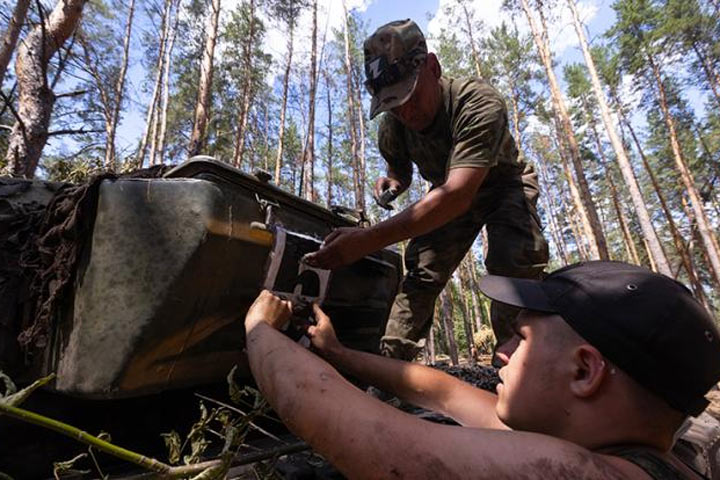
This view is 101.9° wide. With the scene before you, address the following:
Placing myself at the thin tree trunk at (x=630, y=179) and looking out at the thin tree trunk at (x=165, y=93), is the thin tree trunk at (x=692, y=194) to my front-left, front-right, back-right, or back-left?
back-right

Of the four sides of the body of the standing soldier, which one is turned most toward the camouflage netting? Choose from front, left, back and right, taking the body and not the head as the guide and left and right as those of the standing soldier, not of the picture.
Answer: front

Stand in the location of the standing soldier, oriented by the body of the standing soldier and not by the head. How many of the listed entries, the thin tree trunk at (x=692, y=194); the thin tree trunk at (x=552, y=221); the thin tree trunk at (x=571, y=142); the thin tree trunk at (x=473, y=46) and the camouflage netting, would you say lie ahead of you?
1

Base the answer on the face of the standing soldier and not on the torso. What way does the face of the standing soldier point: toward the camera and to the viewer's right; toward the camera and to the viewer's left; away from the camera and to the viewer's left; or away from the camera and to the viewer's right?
toward the camera and to the viewer's left

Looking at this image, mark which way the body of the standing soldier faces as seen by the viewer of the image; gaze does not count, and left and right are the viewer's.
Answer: facing the viewer and to the left of the viewer

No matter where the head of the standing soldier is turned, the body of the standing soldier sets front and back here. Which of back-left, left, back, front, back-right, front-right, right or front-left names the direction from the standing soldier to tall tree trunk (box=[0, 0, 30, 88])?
front-right

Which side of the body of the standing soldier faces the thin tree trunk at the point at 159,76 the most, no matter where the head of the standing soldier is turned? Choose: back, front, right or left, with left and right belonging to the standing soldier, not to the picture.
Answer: right

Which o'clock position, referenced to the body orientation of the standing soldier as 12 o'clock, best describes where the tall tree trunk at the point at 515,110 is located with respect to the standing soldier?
The tall tree trunk is roughly at 5 o'clock from the standing soldier.

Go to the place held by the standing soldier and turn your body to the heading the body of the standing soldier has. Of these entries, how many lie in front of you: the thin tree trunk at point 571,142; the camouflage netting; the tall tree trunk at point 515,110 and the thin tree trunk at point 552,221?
1

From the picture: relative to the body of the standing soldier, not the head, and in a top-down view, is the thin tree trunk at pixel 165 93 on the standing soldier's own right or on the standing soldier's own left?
on the standing soldier's own right

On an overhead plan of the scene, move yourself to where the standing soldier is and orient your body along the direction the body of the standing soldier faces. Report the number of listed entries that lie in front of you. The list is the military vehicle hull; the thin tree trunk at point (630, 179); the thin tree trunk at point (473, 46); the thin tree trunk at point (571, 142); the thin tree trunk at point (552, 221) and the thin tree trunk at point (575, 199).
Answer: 1

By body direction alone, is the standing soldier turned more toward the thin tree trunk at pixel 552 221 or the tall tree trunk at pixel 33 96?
the tall tree trunk

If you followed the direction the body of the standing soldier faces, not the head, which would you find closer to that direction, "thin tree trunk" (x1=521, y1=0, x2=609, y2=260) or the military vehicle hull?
the military vehicle hull

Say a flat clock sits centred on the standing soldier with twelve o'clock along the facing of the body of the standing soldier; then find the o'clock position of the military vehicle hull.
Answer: The military vehicle hull is roughly at 12 o'clock from the standing soldier.

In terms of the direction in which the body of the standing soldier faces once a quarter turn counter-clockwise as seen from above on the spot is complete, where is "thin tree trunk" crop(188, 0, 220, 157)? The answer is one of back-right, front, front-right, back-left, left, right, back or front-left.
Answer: back
